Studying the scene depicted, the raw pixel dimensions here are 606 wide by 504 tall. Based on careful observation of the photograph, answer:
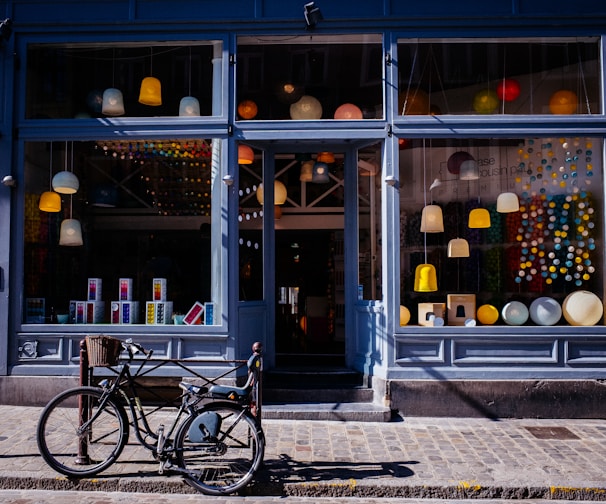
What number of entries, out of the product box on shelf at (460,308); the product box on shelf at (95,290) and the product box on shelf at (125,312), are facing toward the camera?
3

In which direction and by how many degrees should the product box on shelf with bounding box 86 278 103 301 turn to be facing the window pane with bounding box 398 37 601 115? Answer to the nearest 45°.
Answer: approximately 45° to its left

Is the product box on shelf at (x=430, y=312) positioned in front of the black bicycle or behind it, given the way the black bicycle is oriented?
behind

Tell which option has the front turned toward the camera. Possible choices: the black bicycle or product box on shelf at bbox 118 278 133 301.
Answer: the product box on shelf

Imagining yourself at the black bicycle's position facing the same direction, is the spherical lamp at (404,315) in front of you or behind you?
behind

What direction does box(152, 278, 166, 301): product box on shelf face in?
toward the camera

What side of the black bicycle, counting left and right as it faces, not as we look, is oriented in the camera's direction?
left

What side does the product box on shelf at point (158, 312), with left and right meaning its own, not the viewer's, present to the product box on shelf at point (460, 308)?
left

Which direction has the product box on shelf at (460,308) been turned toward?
toward the camera

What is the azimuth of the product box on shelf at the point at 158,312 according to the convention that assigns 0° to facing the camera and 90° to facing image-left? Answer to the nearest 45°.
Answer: approximately 0°

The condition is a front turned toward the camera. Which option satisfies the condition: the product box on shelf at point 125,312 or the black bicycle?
the product box on shelf

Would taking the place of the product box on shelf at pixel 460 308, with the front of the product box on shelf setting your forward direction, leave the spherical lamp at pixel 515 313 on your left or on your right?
on your left

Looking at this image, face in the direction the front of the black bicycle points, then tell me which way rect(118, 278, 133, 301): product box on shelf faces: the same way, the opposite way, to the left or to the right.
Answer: to the left

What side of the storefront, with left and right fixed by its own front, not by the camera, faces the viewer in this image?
front

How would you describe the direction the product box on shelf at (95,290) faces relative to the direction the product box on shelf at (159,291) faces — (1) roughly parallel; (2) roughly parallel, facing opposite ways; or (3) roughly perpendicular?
roughly parallel
